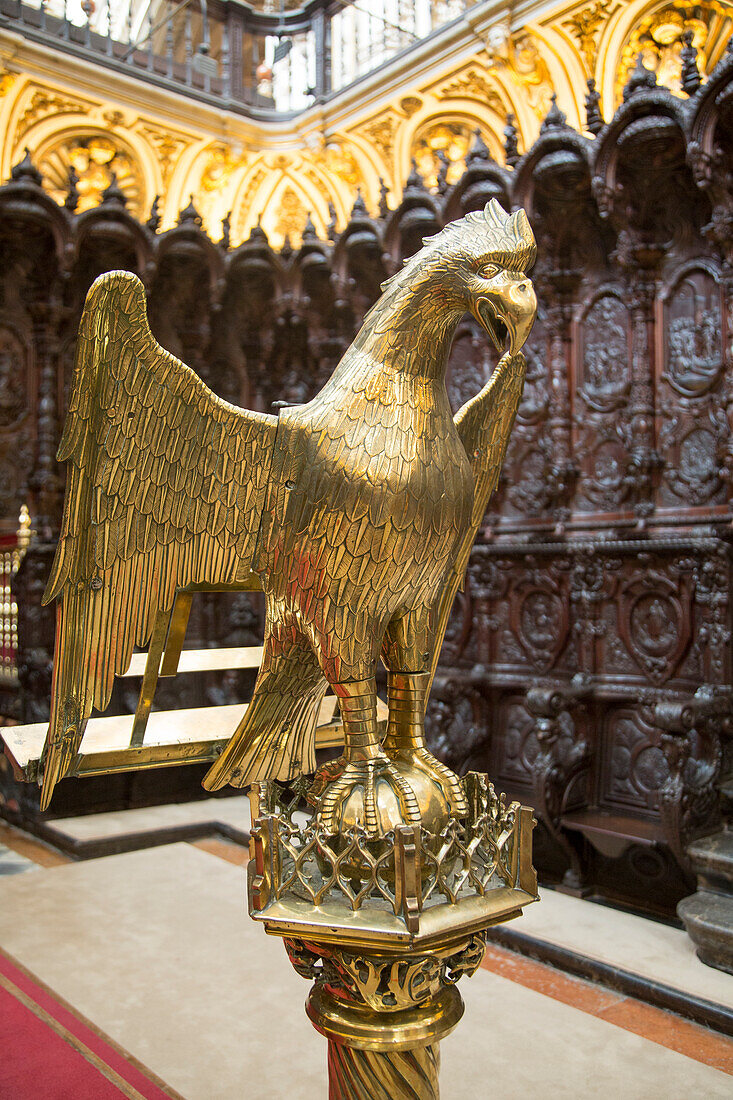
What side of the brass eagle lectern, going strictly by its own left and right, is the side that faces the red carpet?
back

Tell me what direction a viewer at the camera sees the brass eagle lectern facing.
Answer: facing the viewer and to the right of the viewer

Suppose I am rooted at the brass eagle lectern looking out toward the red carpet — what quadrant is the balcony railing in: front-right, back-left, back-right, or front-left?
front-right

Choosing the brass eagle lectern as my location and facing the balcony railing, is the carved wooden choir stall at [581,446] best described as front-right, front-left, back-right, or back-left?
front-right

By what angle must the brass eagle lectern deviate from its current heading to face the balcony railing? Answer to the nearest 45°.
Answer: approximately 135° to its left
